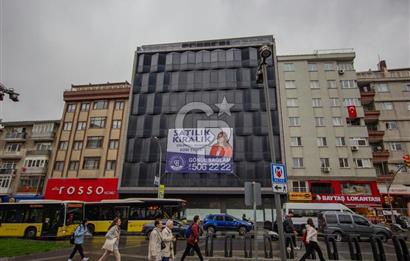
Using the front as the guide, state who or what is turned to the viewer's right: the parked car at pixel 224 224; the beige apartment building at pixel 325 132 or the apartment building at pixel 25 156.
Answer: the parked car

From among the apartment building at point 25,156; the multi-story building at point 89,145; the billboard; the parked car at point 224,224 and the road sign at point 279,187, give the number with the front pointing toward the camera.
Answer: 4

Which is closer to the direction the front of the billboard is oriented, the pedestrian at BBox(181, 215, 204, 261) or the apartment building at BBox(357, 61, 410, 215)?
the pedestrian

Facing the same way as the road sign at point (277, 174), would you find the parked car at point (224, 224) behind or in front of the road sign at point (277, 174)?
behind

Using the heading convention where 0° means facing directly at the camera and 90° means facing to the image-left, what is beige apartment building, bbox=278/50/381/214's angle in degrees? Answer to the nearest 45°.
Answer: approximately 0°

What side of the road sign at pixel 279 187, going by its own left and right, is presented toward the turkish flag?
back

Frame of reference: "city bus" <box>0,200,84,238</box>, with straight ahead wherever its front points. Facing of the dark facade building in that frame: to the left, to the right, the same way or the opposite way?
to the right

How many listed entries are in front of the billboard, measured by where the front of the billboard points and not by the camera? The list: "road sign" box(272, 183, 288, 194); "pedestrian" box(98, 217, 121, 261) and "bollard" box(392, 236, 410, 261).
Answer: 3

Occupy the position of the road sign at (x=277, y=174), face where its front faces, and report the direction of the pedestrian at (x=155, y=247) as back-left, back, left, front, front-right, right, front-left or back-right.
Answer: right

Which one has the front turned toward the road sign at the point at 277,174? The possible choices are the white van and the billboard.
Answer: the billboard

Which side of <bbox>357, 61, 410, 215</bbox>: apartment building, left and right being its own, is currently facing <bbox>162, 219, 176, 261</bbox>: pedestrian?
front

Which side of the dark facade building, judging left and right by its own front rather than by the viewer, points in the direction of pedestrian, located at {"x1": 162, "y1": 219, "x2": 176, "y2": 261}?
front
